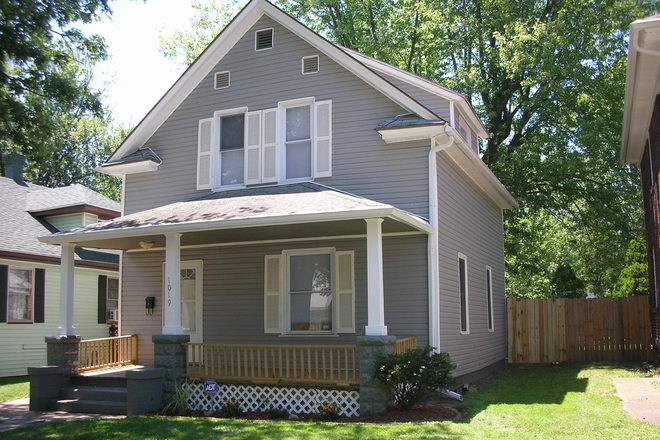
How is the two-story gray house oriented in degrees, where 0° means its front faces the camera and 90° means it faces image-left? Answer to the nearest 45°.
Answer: approximately 45°
